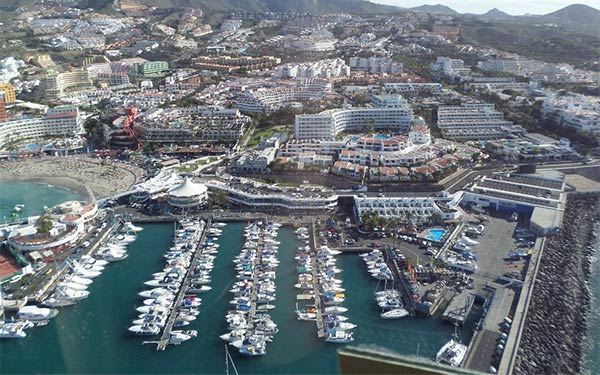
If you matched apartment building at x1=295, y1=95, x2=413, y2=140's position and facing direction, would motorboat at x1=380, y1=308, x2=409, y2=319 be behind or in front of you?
in front

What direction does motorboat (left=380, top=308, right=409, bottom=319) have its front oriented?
to the viewer's left

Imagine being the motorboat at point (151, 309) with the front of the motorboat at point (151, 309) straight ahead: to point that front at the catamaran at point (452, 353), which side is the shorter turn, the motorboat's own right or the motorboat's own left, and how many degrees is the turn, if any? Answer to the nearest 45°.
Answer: approximately 135° to the motorboat's own left

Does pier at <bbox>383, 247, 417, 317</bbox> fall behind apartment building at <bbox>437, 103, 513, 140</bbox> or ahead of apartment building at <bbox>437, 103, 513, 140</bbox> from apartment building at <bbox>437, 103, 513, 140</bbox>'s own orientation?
ahead

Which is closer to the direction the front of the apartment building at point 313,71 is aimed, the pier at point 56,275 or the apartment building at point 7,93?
the pier

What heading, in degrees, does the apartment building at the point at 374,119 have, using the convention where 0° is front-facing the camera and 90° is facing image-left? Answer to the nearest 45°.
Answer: approximately 0°

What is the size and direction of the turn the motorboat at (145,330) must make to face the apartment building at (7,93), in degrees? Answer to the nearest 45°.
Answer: approximately 90° to its right

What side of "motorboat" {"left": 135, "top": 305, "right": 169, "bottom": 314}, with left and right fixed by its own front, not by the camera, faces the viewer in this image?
left

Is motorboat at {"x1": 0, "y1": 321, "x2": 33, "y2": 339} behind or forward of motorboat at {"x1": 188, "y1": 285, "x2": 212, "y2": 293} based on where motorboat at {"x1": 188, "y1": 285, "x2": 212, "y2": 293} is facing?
behind

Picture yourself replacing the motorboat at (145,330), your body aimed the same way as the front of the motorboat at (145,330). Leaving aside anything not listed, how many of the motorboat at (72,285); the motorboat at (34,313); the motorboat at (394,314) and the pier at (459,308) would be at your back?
2

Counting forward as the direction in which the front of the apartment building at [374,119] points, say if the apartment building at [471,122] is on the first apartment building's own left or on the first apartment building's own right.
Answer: on the first apartment building's own left
